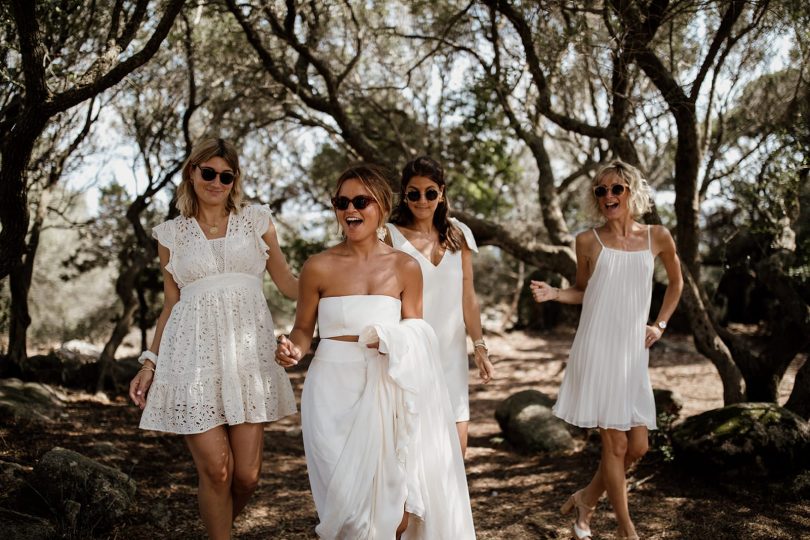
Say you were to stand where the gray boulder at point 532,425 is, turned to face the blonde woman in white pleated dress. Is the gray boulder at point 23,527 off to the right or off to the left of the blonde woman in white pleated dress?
right

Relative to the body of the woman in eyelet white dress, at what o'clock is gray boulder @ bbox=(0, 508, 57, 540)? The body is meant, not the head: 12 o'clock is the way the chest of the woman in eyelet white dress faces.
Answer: The gray boulder is roughly at 4 o'clock from the woman in eyelet white dress.

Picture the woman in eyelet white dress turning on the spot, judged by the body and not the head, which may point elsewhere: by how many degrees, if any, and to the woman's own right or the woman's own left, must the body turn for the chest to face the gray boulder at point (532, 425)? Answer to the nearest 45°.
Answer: approximately 135° to the woman's own left

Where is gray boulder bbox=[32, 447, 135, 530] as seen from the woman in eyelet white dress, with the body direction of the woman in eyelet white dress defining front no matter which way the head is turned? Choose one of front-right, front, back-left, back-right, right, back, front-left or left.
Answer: back-right

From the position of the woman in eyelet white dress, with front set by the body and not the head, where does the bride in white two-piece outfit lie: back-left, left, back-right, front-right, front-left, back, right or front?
front-left

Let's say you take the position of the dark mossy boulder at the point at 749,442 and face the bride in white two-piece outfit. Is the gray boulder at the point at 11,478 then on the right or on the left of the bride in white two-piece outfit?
right

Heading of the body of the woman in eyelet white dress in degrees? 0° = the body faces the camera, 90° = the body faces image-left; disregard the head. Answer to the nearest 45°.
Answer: approximately 0°

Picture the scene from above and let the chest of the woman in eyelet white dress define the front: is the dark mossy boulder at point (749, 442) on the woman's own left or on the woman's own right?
on the woman's own left

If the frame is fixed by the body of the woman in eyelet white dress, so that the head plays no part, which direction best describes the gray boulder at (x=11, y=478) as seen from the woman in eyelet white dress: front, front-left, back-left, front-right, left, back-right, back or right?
back-right

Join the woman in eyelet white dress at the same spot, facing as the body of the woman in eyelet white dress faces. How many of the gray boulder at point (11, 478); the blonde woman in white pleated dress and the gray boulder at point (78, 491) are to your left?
1
